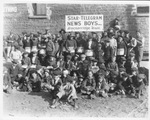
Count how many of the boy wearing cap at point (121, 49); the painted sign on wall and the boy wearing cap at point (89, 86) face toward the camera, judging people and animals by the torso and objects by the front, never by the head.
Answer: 3

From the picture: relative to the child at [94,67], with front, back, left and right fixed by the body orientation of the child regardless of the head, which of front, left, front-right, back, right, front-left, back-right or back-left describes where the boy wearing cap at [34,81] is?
right

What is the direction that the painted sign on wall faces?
toward the camera

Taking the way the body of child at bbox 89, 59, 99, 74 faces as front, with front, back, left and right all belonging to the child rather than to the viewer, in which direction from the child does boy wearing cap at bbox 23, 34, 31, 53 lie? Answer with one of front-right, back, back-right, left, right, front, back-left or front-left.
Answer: right

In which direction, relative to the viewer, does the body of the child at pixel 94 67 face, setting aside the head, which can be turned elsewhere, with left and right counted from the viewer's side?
facing the viewer

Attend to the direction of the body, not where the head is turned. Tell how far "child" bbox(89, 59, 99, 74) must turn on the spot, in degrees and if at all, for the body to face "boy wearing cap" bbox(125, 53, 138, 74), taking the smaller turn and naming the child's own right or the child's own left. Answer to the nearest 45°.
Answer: approximately 90° to the child's own left

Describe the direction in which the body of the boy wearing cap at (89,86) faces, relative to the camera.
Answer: toward the camera

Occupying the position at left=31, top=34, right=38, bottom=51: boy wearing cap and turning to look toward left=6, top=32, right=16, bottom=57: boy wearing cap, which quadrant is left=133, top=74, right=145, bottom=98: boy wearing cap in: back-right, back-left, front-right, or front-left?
back-left

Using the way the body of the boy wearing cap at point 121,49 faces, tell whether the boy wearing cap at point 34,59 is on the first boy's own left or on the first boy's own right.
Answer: on the first boy's own right
